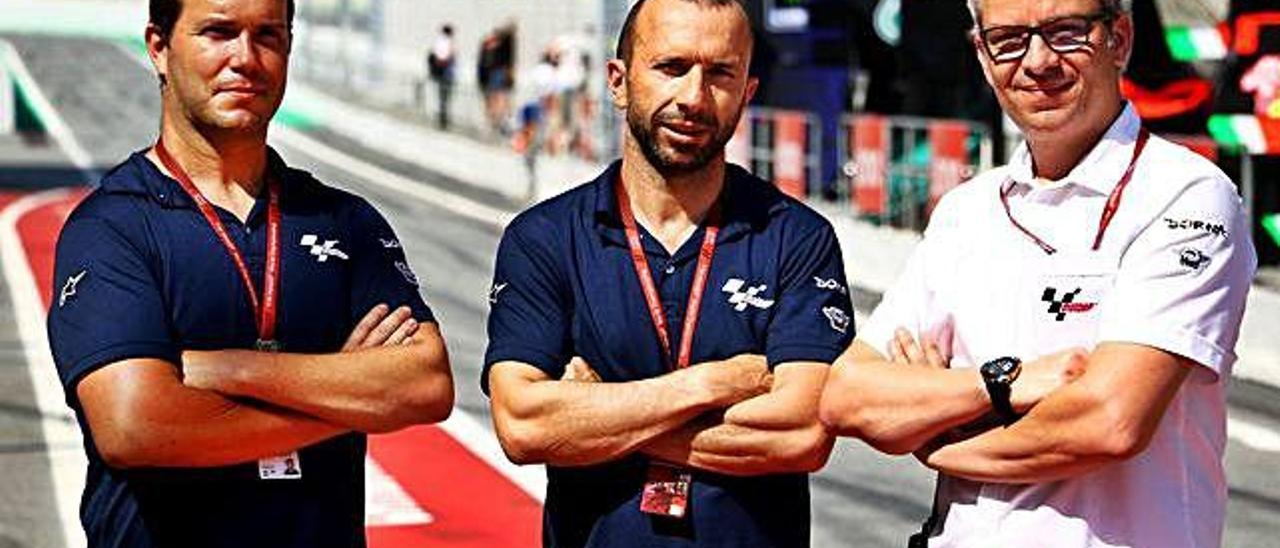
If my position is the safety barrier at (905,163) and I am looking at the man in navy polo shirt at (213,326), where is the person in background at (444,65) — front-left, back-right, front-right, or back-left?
back-right

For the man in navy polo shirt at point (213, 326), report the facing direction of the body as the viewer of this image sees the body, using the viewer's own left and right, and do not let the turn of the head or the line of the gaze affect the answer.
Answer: facing the viewer and to the right of the viewer

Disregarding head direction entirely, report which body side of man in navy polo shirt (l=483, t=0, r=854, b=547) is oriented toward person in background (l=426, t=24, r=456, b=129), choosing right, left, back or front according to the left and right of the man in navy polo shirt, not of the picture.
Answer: back

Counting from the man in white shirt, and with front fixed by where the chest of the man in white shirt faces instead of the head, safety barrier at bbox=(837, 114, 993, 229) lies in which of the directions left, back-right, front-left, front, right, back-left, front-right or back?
back-right

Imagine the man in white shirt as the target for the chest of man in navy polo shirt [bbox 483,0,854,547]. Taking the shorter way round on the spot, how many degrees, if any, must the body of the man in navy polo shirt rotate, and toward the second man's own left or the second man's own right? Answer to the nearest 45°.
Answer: approximately 45° to the second man's own left

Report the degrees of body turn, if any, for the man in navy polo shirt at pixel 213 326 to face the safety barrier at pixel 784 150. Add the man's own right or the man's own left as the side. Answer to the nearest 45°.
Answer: approximately 135° to the man's own left

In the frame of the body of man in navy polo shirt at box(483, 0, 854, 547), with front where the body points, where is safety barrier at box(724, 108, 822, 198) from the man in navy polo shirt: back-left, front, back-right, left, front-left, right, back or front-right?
back

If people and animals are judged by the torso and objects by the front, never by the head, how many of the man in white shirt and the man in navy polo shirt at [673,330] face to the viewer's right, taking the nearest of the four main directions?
0

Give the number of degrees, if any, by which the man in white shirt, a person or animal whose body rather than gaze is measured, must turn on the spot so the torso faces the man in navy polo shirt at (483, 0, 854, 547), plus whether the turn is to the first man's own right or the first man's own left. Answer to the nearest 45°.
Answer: approximately 45° to the first man's own right

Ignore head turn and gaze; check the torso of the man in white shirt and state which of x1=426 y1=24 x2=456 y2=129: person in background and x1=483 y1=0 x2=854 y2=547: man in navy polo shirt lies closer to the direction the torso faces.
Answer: the man in navy polo shirt

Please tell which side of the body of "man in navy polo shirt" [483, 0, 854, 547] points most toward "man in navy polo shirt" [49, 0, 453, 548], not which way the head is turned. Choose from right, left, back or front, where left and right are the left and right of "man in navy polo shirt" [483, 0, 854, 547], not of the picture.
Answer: right

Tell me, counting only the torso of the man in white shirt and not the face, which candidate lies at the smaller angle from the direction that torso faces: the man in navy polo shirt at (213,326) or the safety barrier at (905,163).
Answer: the man in navy polo shirt

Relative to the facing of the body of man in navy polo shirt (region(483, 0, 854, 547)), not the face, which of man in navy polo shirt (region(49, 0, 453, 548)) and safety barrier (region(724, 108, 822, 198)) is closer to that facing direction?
the man in navy polo shirt

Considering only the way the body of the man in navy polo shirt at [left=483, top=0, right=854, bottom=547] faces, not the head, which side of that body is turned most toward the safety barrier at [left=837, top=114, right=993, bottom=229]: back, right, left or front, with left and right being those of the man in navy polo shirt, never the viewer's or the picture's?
back

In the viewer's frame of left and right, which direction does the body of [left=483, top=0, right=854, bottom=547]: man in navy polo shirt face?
facing the viewer
